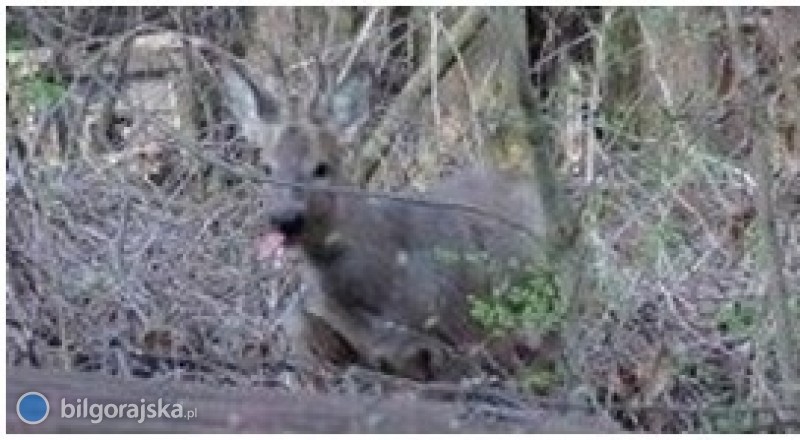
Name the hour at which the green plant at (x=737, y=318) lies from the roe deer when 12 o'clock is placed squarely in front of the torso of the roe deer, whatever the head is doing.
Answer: The green plant is roughly at 8 o'clock from the roe deer.

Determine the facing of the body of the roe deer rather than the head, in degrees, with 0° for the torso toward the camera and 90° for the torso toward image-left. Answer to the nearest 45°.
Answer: approximately 45°

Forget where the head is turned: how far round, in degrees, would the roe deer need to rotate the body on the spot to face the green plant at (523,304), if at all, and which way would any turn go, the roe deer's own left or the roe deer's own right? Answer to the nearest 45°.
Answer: approximately 90° to the roe deer's own left
